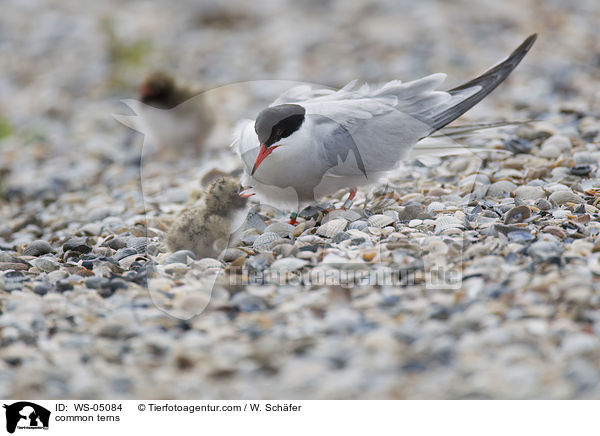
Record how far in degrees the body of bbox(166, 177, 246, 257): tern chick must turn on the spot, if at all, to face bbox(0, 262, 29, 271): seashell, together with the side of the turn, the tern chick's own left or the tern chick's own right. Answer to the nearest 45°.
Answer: approximately 180°

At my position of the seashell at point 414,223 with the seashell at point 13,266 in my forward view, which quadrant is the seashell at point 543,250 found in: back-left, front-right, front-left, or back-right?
back-left

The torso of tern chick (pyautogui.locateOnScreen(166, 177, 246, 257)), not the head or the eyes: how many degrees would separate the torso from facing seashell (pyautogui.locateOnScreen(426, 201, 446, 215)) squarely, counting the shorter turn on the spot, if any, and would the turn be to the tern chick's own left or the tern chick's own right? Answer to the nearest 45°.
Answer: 0° — it already faces it

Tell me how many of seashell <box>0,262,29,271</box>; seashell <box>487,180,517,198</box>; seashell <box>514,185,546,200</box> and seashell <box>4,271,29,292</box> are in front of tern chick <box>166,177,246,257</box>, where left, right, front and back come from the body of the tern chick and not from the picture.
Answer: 2

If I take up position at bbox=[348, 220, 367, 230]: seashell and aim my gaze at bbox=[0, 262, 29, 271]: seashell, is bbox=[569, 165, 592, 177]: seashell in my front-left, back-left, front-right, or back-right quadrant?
back-right

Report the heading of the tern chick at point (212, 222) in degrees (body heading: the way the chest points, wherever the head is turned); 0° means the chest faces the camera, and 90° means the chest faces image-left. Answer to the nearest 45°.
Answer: approximately 270°

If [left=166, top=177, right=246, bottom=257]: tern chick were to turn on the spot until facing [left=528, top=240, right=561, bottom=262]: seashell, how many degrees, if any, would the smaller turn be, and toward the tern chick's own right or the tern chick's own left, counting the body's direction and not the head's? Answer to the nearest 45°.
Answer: approximately 45° to the tern chick's own right
